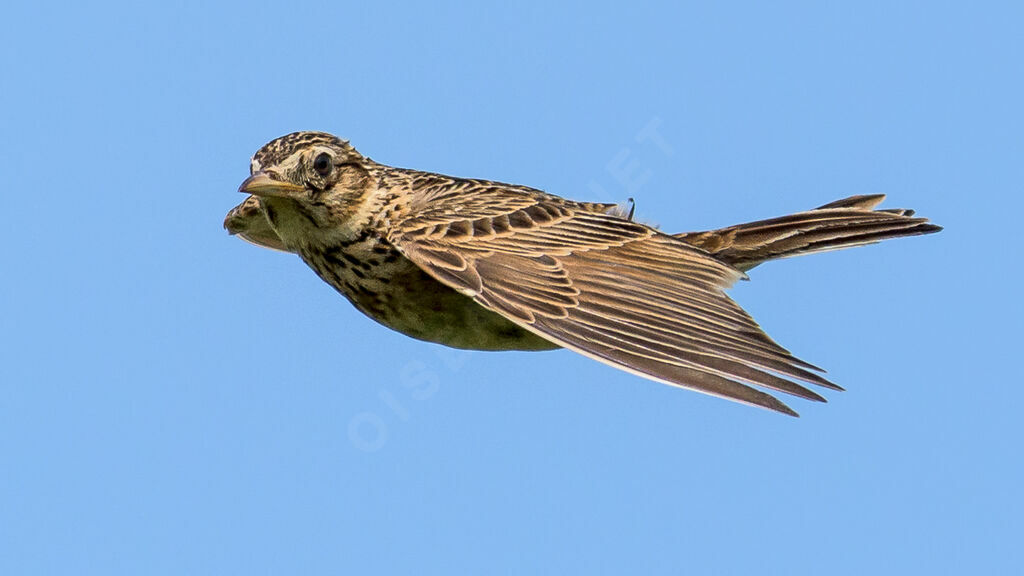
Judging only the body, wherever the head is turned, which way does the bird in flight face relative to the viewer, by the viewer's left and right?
facing the viewer and to the left of the viewer
